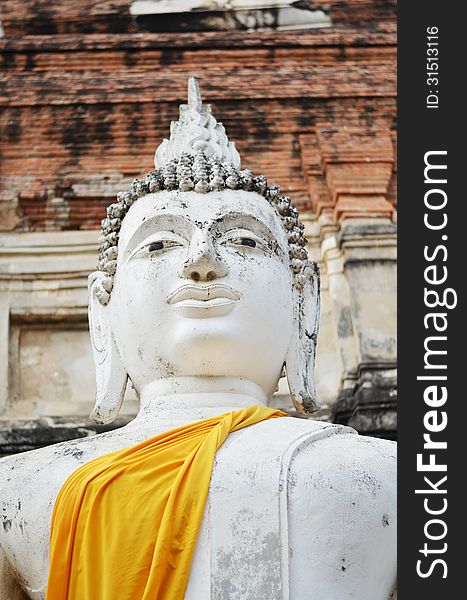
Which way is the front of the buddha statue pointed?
toward the camera
